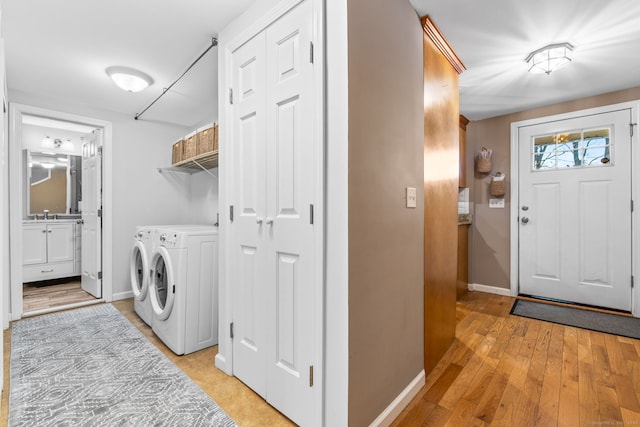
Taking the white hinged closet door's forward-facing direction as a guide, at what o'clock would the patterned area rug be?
The patterned area rug is roughly at 2 o'clock from the white hinged closet door.

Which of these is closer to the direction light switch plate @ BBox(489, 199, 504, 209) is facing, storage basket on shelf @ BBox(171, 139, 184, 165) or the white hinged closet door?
the white hinged closet door

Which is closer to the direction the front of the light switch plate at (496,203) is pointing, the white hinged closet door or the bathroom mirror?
the white hinged closet door

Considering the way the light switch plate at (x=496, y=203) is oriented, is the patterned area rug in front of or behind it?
in front

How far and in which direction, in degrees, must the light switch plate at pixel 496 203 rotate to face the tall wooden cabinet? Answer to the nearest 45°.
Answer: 0° — it already faces it

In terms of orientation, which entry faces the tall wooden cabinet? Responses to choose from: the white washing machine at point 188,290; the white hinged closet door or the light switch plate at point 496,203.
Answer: the light switch plate

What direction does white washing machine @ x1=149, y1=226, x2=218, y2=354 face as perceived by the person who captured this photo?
facing the viewer and to the left of the viewer

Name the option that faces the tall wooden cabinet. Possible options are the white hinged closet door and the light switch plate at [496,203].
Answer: the light switch plate

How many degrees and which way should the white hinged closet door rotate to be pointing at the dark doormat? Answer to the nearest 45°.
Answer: approximately 135° to its left

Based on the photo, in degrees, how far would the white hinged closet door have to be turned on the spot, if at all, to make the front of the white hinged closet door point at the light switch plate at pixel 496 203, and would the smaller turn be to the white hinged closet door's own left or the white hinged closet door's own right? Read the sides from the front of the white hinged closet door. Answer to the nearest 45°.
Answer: approximately 180°

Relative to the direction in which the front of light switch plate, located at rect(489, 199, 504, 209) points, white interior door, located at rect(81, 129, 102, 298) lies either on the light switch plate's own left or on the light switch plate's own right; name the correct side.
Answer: on the light switch plate's own right
